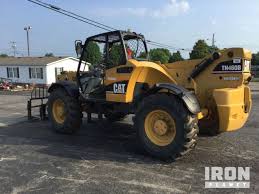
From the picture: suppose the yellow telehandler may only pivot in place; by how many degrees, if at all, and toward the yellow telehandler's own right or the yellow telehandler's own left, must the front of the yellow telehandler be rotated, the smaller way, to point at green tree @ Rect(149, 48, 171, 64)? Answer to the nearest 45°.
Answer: approximately 45° to the yellow telehandler's own right

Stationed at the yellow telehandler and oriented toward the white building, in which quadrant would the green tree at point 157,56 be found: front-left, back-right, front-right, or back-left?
front-right

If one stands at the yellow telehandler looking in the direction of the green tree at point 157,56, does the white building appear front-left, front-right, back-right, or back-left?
front-left

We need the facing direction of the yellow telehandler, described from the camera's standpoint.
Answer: facing away from the viewer and to the left of the viewer

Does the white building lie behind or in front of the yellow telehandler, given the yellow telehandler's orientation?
in front
